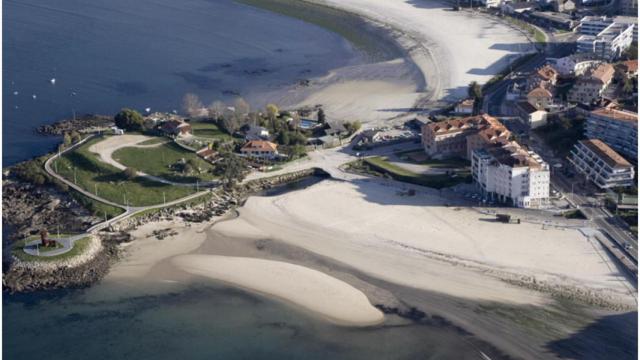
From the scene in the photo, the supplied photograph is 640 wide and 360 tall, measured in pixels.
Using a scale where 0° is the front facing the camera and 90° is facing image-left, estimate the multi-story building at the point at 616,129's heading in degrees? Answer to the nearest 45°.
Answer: approximately 45°

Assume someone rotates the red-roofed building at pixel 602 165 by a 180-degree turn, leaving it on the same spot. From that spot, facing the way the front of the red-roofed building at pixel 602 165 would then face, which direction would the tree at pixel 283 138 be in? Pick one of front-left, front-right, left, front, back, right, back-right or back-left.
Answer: back-left

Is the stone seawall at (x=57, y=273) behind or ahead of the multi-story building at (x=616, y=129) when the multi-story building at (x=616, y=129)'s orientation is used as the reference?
ahead

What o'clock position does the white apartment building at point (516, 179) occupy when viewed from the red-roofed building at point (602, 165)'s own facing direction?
The white apartment building is roughly at 12 o'clock from the red-roofed building.

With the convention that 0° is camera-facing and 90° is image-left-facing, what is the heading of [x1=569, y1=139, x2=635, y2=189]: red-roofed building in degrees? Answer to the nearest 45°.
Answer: approximately 45°

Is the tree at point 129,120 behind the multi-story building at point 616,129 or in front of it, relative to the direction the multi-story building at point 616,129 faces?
in front

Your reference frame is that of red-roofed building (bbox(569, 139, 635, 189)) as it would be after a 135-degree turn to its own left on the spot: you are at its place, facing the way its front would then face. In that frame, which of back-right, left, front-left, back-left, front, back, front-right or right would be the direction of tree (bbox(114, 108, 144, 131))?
back

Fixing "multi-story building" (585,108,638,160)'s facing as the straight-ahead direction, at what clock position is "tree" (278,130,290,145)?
The tree is roughly at 1 o'clock from the multi-story building.

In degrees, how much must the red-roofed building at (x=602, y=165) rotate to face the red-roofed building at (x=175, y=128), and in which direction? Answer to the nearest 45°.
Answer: approximately 45° to its right

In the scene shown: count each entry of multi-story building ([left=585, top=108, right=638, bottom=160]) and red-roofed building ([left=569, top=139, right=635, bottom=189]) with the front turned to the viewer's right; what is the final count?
0
